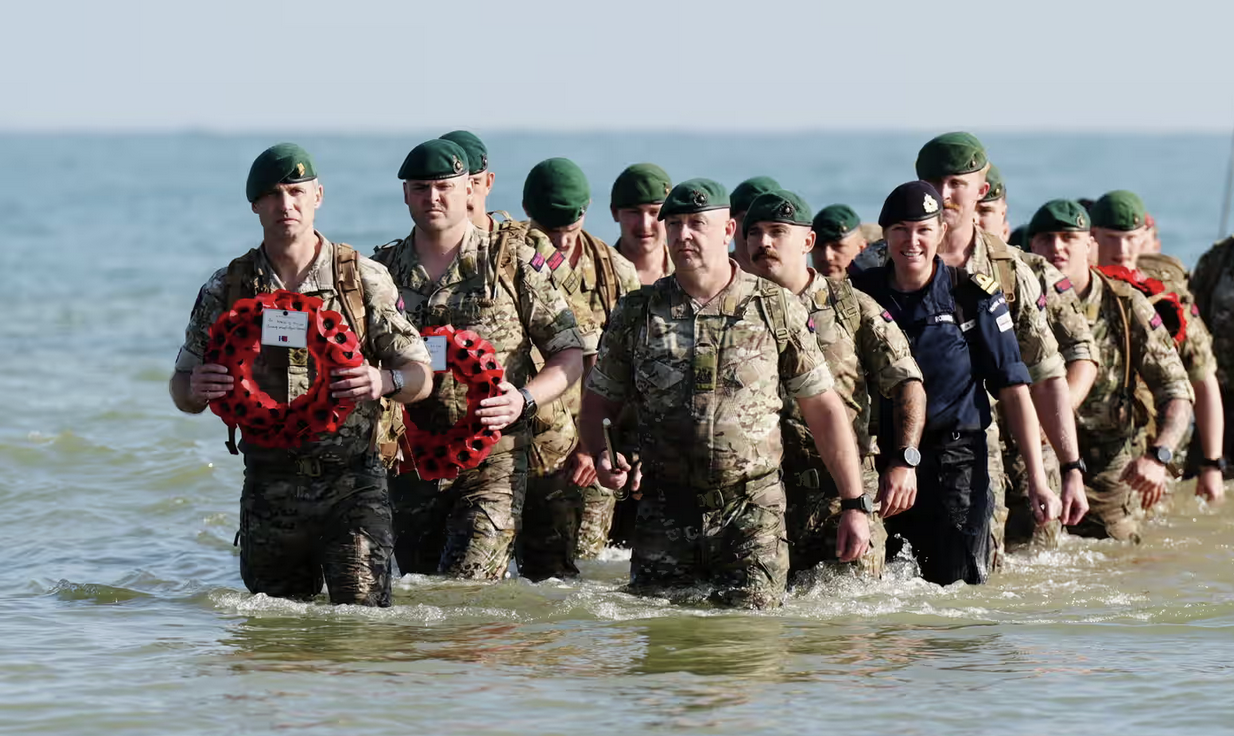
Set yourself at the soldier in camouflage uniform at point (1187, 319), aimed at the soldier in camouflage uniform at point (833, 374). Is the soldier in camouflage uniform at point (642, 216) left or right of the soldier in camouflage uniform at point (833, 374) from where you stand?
right

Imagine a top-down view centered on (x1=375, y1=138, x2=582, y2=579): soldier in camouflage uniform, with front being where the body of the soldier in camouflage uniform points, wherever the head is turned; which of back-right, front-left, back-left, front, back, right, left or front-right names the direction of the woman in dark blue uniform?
back-left
